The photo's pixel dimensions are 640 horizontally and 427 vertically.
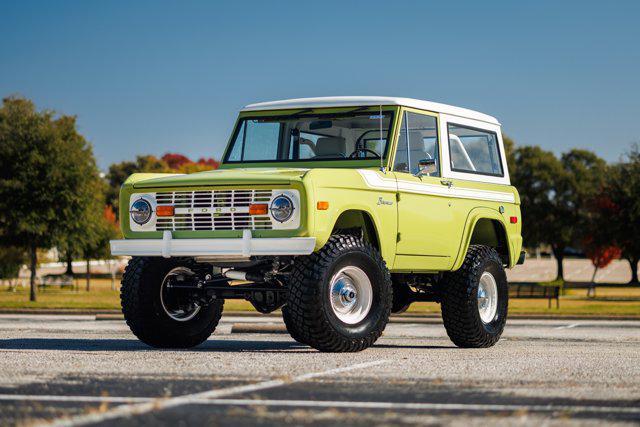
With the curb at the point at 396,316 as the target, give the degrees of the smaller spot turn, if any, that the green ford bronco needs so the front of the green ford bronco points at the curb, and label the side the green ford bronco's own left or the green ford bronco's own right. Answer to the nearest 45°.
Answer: approximately 135° to the green ford bronco's own right

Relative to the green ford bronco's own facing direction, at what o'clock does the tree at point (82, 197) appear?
The tree is roughly at 4 o'clock from the green ford bronco.

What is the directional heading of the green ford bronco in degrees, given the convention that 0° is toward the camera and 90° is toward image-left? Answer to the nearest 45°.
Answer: approximately 45°

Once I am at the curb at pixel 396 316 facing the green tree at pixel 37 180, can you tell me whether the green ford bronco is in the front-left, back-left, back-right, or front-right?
back-left
